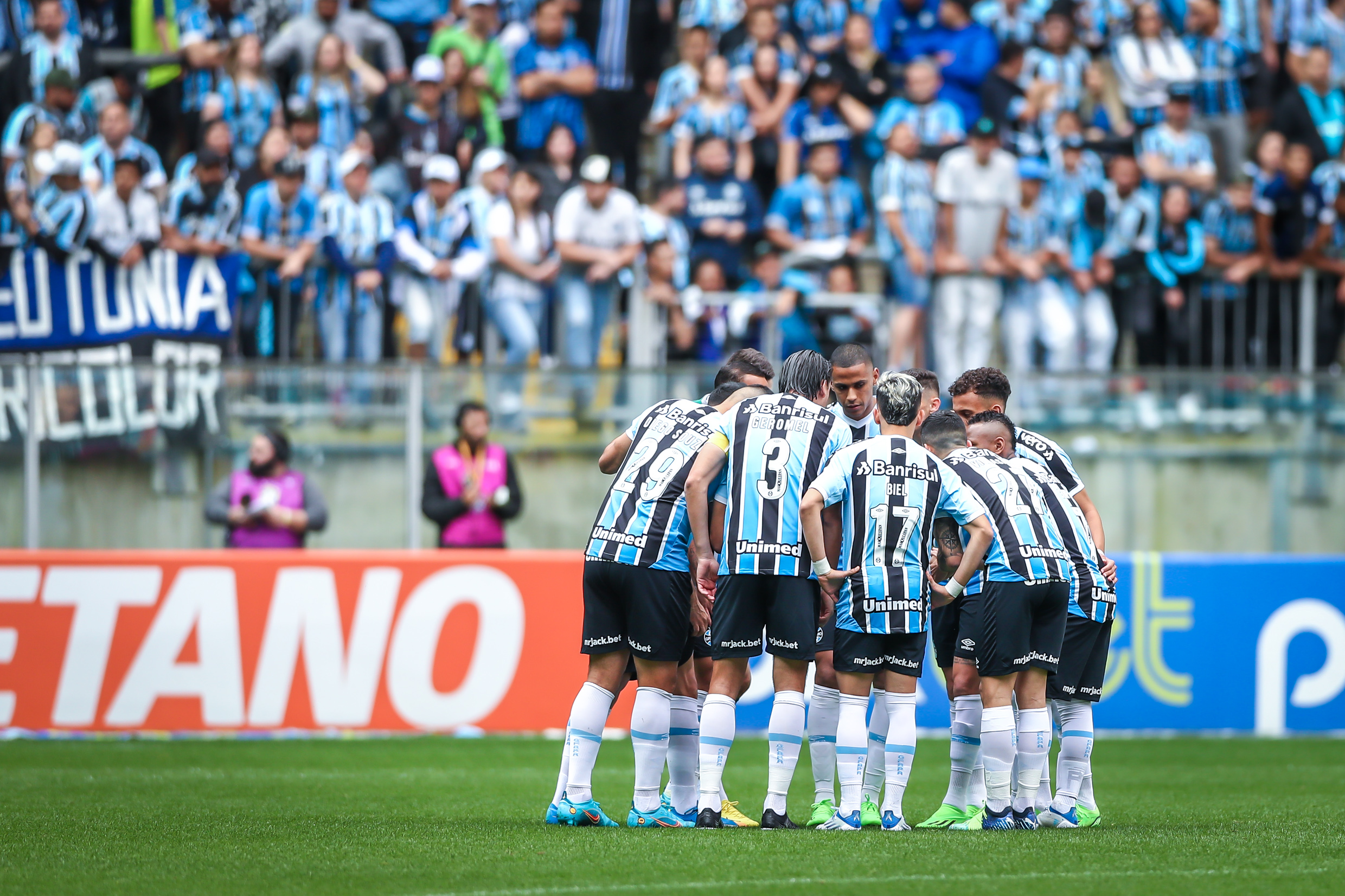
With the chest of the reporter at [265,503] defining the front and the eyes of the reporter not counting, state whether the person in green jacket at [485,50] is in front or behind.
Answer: behind

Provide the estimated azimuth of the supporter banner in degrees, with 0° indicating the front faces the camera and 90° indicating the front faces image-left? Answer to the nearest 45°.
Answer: approximately 0°

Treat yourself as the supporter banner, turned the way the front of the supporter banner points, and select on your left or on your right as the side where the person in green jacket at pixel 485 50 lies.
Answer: on your left

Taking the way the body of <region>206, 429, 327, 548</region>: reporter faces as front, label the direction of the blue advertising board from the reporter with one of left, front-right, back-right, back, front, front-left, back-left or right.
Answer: left

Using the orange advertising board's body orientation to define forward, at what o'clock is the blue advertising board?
The blue advertising board is roughly at 9 o'clock from the orange advertising board.
